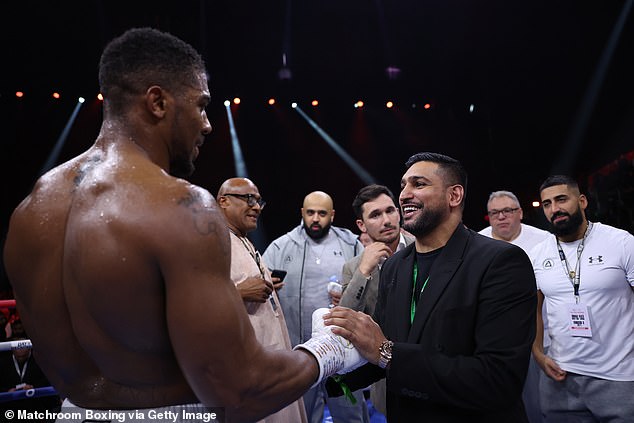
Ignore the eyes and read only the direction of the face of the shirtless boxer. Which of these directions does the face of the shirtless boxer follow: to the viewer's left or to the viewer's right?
to the viewer's right

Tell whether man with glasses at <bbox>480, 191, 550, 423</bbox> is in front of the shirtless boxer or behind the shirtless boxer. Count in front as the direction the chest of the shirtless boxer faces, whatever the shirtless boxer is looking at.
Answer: in front

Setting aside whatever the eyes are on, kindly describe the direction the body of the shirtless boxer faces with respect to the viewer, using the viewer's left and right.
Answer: facing away from the viewer and to the right of the viewer

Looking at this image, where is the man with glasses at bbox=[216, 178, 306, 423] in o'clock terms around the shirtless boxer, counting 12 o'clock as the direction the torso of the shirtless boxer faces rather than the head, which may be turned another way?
The man with glasses is roughly at 11 o'clock from the shirtless boxer.

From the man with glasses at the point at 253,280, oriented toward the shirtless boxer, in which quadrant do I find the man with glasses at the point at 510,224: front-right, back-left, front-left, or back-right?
back-left
